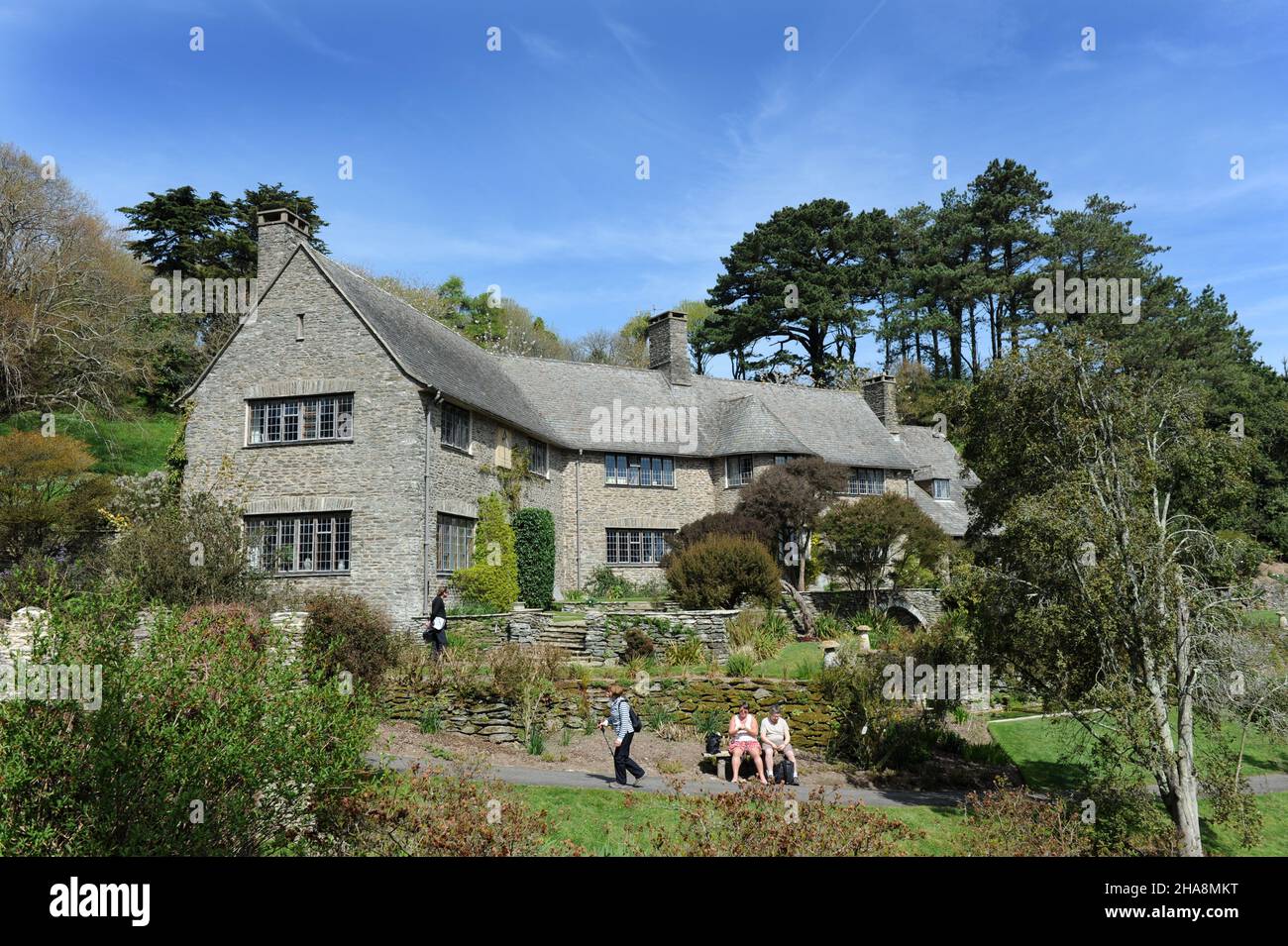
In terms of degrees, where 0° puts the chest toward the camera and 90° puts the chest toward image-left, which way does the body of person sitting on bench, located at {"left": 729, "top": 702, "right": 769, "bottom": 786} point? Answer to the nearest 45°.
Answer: approximately 0°

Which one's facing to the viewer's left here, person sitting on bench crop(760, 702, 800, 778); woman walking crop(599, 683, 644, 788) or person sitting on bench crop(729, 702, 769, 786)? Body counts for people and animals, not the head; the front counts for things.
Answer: the woman walking

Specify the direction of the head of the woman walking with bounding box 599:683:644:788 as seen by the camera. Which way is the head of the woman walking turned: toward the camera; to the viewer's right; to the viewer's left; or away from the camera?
to the viewer's left

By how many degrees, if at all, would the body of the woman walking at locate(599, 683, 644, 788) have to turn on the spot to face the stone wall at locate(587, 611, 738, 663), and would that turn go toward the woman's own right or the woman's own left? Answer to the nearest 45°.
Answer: approximately 90° to the woman's own right

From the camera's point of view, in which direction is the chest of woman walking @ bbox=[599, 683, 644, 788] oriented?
to the viewer's left

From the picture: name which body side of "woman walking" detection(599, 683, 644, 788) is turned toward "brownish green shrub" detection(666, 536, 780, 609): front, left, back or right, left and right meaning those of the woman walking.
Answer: right

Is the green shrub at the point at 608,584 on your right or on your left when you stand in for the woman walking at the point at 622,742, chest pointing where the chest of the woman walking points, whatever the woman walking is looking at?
on your right
